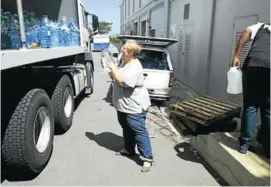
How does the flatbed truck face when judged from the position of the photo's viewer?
facing away from the viewer and to the right of the viewer

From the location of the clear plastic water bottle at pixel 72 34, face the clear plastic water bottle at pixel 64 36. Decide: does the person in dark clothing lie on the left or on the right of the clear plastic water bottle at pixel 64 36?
left
